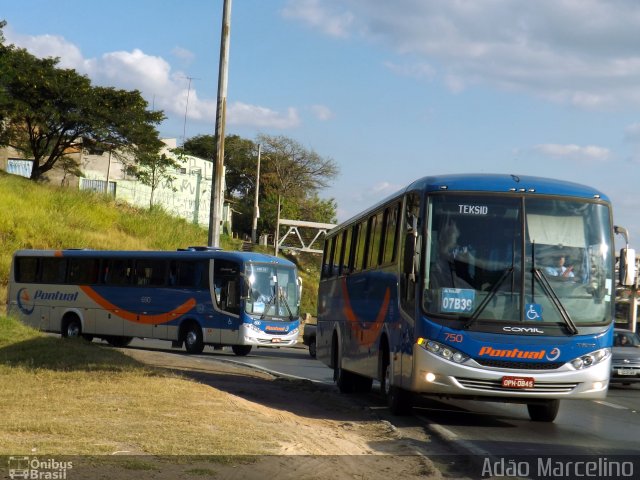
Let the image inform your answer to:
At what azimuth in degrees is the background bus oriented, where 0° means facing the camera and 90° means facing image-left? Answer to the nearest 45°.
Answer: approximately 315°

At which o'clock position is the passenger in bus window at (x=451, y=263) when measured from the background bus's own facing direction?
The passenger in bus window is roughly at 1 o'clock from the background bus.

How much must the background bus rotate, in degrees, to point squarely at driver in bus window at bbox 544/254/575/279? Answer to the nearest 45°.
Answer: approximately 45° to its right
